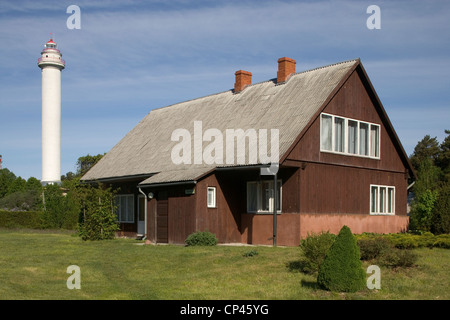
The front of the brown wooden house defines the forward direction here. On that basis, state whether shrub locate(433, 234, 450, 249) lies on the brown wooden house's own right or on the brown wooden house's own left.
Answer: on the brown wooden house's own left

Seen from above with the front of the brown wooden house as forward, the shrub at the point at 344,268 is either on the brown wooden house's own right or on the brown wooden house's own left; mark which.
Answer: on the brown wooden house's own left

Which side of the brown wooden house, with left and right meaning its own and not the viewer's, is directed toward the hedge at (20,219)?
right

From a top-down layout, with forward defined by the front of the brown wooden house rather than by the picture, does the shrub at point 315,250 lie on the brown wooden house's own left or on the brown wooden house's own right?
on the brown wooden house's own left

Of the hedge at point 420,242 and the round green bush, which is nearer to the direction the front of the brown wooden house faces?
the round green bush

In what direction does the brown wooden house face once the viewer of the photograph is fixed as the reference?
facing the viewer and to the left of the viewer
